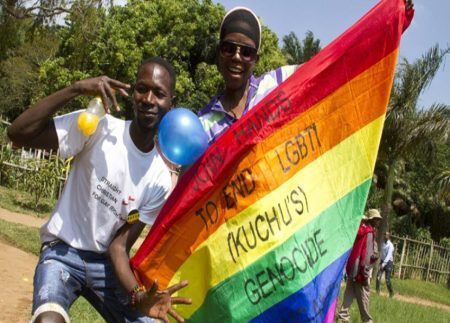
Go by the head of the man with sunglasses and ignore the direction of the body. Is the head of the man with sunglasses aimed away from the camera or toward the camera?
toward the camera

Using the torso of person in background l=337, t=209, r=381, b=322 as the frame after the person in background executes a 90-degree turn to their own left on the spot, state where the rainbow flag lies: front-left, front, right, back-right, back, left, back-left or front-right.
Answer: back

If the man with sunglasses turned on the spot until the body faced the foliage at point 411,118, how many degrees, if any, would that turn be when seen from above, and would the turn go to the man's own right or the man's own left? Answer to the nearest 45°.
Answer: approximately 180°

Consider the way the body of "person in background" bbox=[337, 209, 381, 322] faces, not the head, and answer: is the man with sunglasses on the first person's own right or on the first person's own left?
on the first person's own right

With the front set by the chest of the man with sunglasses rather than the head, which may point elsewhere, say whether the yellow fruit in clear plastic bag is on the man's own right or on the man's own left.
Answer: on the man's own right

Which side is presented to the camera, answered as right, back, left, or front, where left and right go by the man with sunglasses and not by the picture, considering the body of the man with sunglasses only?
front
